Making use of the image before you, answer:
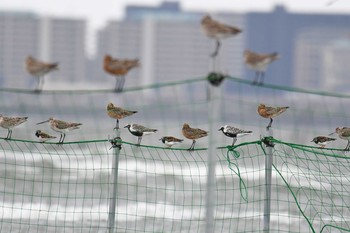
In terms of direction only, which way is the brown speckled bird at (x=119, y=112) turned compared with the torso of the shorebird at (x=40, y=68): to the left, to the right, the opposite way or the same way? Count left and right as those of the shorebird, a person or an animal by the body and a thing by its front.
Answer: the same way

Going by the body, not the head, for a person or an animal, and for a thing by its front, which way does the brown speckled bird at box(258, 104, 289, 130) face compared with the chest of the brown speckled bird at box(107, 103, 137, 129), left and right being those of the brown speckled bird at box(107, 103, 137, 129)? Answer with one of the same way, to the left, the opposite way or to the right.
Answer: the same way

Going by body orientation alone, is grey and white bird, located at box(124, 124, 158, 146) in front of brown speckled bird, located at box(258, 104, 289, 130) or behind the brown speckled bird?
in front
